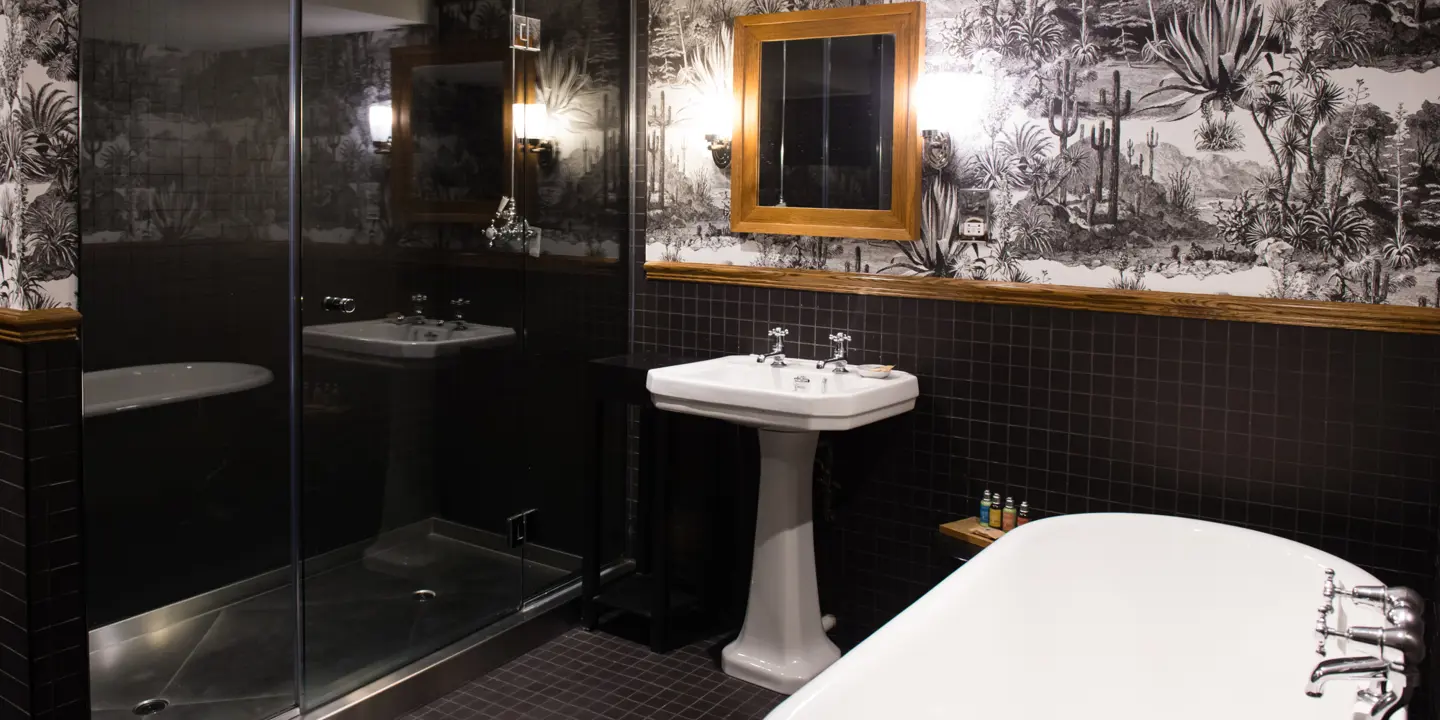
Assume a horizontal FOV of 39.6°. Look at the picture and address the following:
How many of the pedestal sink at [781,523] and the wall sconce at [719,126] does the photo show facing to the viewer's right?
0

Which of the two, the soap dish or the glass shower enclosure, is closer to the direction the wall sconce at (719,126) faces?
the glass shower enclosure

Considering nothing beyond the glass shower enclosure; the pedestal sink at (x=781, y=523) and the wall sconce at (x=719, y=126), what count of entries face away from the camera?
0

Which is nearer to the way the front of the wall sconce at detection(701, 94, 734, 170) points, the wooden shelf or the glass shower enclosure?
the glass shower enclosure

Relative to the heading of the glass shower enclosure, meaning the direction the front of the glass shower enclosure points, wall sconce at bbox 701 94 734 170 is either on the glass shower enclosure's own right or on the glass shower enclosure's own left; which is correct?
on the glass shower enclosure's own left

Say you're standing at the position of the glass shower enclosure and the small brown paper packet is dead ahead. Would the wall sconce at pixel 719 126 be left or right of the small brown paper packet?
left

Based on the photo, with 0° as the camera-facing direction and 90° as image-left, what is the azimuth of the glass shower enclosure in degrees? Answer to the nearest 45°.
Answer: approximately 315°

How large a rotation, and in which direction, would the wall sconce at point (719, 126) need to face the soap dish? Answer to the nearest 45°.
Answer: approximately 90° to its left

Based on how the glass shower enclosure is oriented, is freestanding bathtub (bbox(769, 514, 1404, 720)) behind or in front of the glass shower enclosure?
in front

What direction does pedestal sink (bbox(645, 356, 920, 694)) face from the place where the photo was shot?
facing the viewer and to the left of the viewer
